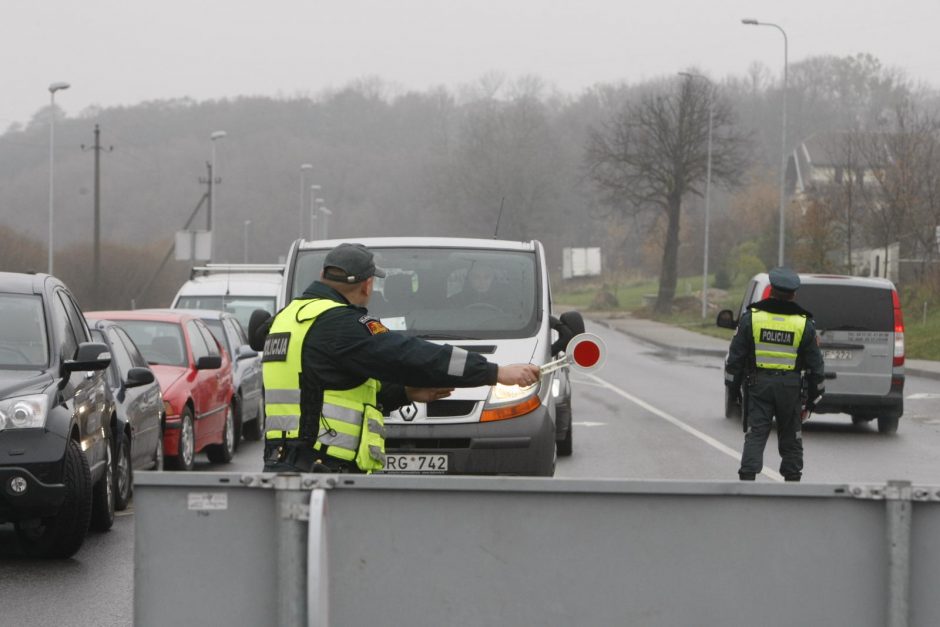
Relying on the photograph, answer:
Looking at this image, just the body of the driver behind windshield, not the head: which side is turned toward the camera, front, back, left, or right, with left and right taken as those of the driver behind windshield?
front

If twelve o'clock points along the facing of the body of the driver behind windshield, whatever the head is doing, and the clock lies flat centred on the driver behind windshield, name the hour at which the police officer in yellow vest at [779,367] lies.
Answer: The police officer in yellow vest is roughly at 9 o'clock from the driver behind windshield.

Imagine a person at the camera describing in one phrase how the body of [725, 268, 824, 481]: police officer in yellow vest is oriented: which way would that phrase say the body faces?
away from the camera

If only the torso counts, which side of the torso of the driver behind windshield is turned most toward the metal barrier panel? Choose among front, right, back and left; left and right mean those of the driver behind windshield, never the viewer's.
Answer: front

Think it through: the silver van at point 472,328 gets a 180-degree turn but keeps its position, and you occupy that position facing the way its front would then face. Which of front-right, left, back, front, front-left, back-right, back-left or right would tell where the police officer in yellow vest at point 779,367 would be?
right

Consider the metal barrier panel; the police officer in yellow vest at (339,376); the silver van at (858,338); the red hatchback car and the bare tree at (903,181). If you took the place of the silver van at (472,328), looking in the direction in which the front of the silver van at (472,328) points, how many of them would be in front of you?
2

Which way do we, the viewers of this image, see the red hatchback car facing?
facing the viewer

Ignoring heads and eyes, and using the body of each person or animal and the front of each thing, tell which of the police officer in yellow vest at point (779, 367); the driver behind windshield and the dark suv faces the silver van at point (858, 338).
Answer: the police officer in yellow vest

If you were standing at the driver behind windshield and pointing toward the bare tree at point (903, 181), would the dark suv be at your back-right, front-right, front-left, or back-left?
back-left

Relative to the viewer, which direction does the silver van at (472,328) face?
toward the camera

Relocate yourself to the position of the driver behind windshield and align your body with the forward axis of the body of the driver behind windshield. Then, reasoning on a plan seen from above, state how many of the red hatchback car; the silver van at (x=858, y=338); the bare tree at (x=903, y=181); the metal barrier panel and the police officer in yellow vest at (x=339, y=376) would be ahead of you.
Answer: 2

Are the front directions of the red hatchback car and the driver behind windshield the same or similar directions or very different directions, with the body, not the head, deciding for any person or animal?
same or similar directions

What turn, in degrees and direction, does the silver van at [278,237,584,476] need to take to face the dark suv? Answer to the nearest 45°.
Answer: approximately 90° to its right

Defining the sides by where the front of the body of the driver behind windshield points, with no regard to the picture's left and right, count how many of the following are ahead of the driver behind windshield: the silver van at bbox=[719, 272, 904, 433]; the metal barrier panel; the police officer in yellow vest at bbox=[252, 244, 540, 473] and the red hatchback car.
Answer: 2

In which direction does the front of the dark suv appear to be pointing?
toward the camera
